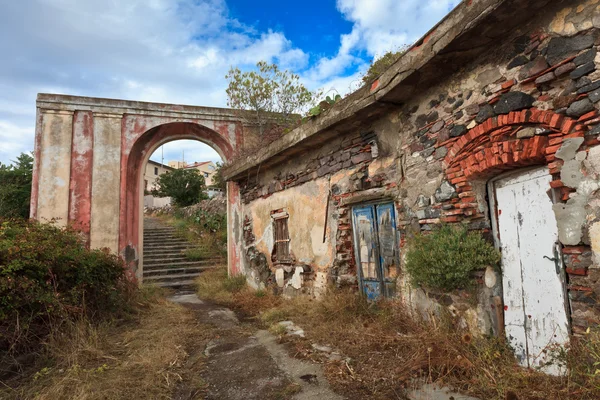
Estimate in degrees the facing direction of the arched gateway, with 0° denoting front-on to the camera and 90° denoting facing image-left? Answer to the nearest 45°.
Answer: approximately 0°

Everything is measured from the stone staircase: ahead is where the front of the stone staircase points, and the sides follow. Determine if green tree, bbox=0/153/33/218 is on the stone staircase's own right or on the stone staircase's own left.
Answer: on the stone staircase's own right

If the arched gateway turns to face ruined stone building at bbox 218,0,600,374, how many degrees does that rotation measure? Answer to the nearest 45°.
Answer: approximately 45° to its left

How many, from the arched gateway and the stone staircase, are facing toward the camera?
2

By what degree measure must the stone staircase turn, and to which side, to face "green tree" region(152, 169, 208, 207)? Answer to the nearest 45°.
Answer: approximately 180°

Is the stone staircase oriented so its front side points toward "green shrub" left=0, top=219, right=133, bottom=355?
yes

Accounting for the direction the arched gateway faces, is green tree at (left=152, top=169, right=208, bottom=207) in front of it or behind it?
behind

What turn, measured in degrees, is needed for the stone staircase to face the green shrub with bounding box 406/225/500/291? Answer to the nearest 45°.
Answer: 0° — it already faces it

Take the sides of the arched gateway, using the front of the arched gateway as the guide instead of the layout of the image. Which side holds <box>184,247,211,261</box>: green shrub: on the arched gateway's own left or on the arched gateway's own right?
on the arched gateway's own left

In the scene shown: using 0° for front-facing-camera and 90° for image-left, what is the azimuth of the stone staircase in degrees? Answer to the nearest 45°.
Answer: approximately 0°

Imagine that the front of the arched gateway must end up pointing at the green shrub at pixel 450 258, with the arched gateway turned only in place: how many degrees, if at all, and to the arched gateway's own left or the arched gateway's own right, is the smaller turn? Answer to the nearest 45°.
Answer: approximately 45° to the arched gateway's own left

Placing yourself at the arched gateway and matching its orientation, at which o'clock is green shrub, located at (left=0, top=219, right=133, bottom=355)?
The green shrub is roughly at 12 o'clock from the arched gateway.
